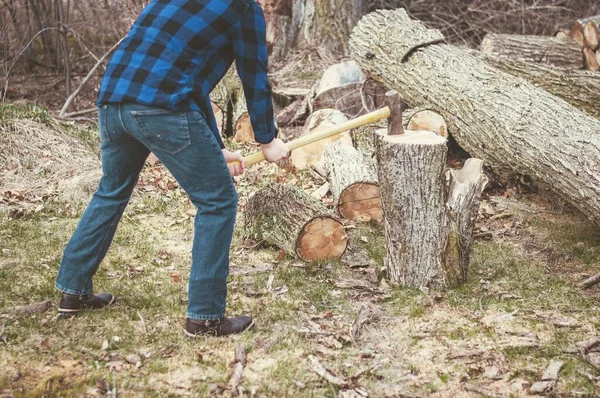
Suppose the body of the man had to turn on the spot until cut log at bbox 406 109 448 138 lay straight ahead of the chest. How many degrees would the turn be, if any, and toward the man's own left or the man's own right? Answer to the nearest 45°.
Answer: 0° — they already face it

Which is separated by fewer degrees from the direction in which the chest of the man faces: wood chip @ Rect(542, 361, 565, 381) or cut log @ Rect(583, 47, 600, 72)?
the cut log

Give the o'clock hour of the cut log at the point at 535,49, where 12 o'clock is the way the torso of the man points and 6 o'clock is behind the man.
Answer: The cut log is roughly at 12 o'clock from the man.

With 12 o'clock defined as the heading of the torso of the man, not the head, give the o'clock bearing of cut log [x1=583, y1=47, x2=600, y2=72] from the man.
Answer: The cut log is roughly at 12 o'clock from the man.

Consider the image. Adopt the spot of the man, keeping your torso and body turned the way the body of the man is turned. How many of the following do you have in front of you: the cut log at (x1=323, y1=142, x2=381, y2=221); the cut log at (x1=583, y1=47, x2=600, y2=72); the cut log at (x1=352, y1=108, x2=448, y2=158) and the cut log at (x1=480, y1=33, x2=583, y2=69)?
4

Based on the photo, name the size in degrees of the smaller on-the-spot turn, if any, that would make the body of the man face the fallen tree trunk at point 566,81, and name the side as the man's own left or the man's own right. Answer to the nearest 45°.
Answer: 0° — they already face it

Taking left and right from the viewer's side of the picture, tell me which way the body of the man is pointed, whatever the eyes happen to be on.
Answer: facing away from the viewer and to the right of the viewer

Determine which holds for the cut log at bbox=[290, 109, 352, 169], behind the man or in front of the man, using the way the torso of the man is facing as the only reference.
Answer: in front

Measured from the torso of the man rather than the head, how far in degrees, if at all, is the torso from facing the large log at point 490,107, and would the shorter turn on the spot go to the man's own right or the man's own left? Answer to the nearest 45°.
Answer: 0° — they already face it

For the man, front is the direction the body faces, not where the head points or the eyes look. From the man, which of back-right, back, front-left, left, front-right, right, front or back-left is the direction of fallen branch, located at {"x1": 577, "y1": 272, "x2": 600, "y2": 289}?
front-right

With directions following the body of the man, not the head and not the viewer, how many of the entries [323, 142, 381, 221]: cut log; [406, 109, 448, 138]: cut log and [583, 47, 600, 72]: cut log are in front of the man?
3
